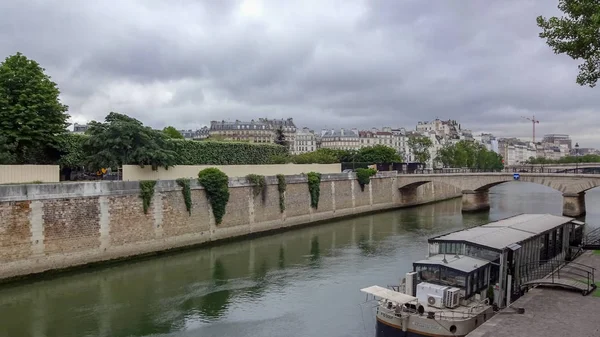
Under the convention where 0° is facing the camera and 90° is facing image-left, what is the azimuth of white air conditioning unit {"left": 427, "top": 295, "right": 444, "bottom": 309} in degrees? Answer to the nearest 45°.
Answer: approximately 45°

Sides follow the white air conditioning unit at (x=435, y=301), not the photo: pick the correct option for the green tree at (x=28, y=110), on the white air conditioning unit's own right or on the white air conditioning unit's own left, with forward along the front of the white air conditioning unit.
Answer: on the white air conditioning unit's own right

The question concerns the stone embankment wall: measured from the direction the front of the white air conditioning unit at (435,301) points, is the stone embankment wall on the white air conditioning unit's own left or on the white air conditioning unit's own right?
on the white air conditioning unit's own right

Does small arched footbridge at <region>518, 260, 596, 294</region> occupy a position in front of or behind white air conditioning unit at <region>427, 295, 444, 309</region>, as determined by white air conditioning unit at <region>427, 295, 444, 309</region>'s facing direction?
behind

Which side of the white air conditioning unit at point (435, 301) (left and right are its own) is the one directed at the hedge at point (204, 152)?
right

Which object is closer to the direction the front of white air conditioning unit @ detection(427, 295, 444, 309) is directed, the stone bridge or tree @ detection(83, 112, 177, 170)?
the tree

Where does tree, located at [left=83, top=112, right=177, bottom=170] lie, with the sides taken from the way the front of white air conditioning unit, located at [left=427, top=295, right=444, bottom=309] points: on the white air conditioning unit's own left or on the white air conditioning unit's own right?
on the white air conditioning unit's own right

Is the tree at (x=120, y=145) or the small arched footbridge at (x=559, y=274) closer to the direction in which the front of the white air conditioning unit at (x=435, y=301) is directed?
the tree

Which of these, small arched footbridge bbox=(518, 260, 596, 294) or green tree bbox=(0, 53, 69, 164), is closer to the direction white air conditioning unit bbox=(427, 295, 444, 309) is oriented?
the green tree
